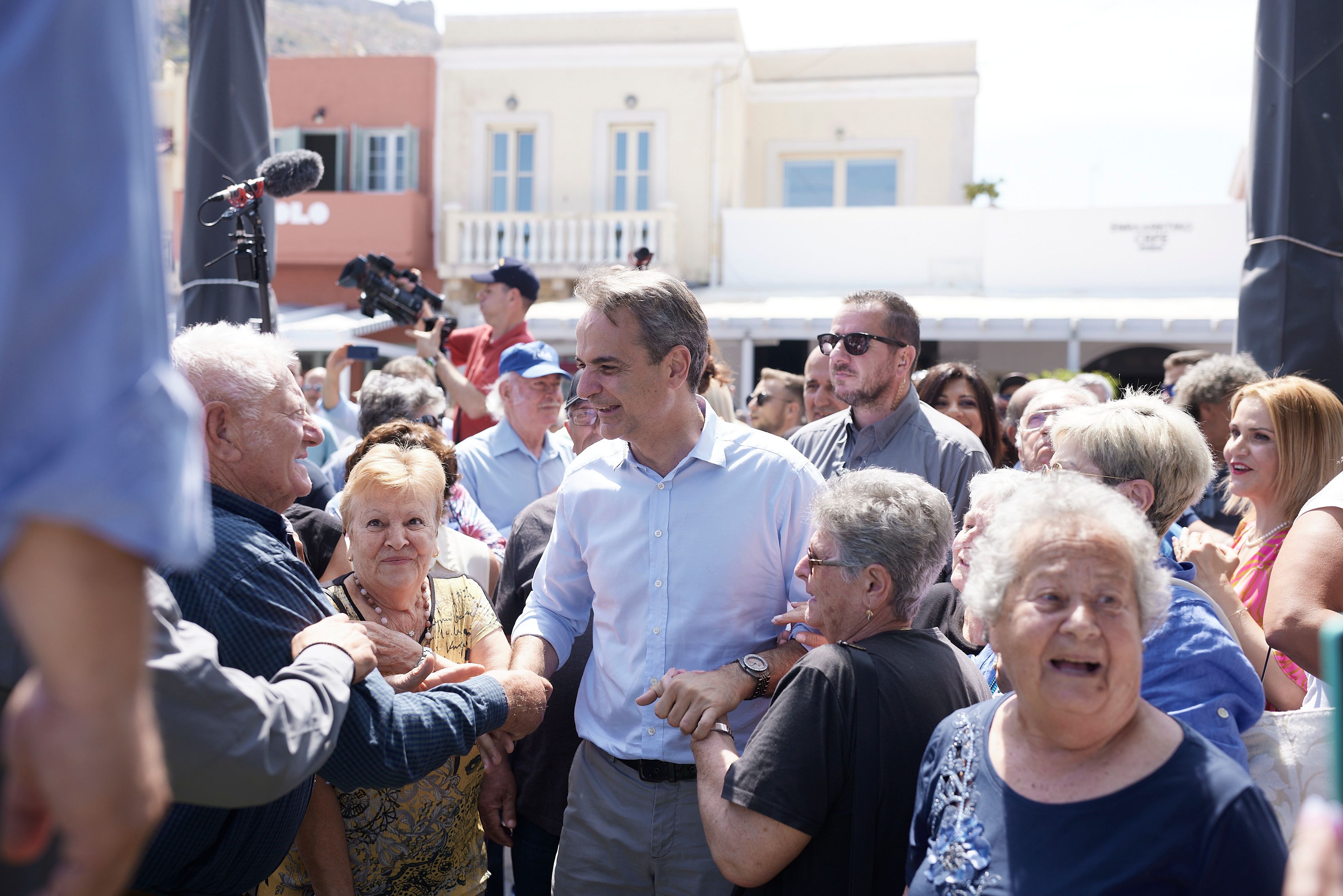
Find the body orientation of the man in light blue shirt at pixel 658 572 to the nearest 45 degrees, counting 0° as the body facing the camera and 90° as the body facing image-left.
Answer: approximately 45°

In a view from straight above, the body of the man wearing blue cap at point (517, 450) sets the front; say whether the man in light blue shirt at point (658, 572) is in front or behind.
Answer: in front

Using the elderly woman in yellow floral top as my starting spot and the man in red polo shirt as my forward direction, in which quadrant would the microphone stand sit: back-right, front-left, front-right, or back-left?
front-left

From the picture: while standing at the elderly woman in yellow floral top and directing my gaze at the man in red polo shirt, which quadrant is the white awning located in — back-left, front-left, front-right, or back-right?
front-right

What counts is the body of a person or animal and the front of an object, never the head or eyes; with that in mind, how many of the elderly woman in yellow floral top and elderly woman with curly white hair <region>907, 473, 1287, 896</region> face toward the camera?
2

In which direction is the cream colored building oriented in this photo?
toward the camera

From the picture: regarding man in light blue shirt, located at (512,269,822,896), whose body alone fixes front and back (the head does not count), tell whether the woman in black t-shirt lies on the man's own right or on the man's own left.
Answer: on the man's own left

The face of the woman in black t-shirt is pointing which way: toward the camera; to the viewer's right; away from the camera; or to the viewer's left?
to the viewer's left

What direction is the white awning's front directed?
toward the camera

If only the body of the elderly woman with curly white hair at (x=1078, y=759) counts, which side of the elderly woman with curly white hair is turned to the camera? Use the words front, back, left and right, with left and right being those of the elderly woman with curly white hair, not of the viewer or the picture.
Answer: front

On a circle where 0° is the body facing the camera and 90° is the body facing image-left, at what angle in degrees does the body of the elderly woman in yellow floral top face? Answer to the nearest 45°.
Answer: approximately 0°

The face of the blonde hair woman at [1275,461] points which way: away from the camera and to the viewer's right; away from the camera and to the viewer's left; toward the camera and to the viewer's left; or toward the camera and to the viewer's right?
toward the camera and to the viewer's left

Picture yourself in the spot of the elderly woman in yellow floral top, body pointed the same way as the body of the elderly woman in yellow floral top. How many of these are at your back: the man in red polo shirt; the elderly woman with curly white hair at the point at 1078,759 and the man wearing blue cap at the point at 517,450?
2

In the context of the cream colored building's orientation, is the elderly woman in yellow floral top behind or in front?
in front
